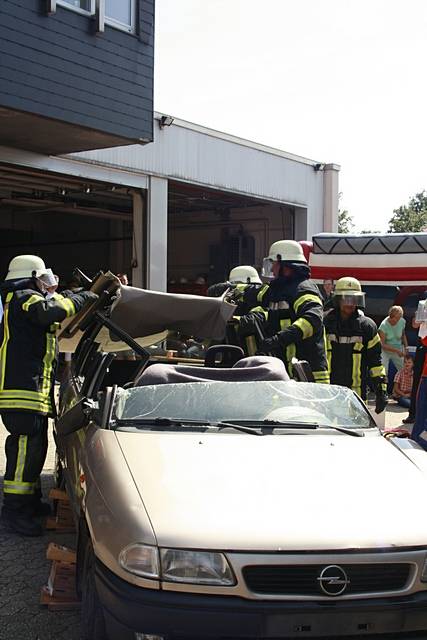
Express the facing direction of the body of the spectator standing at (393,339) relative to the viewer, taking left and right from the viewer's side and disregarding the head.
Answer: facing the viewer

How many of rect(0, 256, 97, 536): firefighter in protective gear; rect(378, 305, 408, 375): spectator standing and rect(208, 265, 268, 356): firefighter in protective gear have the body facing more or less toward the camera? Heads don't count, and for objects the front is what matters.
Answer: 1

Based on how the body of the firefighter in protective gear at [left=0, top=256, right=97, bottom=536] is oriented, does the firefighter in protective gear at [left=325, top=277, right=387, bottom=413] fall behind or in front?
in front

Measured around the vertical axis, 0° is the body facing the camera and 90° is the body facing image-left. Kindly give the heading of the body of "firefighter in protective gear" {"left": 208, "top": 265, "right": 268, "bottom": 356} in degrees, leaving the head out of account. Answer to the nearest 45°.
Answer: approximately 90°

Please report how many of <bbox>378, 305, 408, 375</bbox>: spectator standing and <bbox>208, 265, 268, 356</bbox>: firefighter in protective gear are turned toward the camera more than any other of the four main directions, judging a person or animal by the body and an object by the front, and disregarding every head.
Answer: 1

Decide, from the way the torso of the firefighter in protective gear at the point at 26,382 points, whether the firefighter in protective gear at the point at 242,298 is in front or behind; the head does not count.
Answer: in front

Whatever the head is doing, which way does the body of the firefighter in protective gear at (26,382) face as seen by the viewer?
to the viewer's right

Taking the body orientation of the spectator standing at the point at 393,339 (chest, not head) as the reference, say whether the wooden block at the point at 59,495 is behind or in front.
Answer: in front

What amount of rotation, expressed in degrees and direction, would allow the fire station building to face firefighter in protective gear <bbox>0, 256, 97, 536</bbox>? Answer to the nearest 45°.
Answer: approximately 45° to its right

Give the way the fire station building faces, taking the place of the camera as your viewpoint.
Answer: facing the viewer and to the right of the viewer

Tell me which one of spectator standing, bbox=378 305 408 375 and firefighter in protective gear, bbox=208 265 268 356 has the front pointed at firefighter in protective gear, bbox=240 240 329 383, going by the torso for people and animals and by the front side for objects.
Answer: the spectator standing
